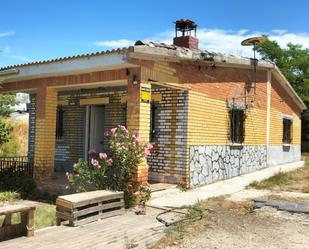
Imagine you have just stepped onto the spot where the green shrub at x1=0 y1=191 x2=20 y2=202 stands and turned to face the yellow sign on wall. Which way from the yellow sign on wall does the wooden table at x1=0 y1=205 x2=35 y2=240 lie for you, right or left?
right

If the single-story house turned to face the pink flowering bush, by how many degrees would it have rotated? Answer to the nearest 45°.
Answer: approximately 45° to its left

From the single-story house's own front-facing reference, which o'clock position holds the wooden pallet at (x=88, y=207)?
The wooden pallet is roughly at 11 o'clock from the single-story house.

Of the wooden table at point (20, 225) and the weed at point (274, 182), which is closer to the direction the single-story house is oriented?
the wooden table

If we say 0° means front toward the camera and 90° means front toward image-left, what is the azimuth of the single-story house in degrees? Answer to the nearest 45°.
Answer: approximately 45°

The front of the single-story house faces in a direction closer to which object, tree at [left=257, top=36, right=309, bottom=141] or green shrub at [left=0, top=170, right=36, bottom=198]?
the green shrub
